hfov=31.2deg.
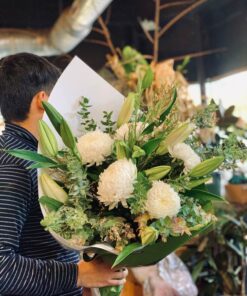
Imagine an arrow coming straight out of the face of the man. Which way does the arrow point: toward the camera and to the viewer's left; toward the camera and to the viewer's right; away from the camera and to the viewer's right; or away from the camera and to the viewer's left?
away from the camera and to the viewer's right

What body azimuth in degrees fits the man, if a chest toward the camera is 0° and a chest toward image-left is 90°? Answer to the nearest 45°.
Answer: approximately 270°
